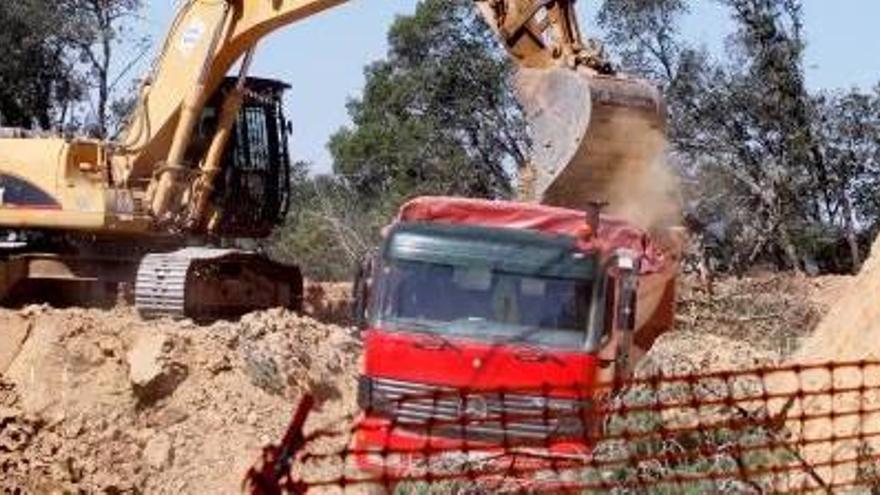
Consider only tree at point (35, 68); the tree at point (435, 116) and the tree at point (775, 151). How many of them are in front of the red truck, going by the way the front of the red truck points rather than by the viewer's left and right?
0

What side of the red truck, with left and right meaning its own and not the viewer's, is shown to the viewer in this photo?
front

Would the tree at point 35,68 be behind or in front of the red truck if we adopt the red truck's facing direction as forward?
behind

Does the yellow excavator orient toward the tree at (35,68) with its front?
no

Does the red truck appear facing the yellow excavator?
no

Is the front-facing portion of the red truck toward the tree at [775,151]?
no

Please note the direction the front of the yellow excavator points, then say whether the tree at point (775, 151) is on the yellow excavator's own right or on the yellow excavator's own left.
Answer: on the yellow excavator's own left

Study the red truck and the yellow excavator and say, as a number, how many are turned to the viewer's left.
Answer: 0

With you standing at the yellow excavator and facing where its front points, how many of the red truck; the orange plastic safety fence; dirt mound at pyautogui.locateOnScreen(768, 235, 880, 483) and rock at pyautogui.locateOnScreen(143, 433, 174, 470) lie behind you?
0
